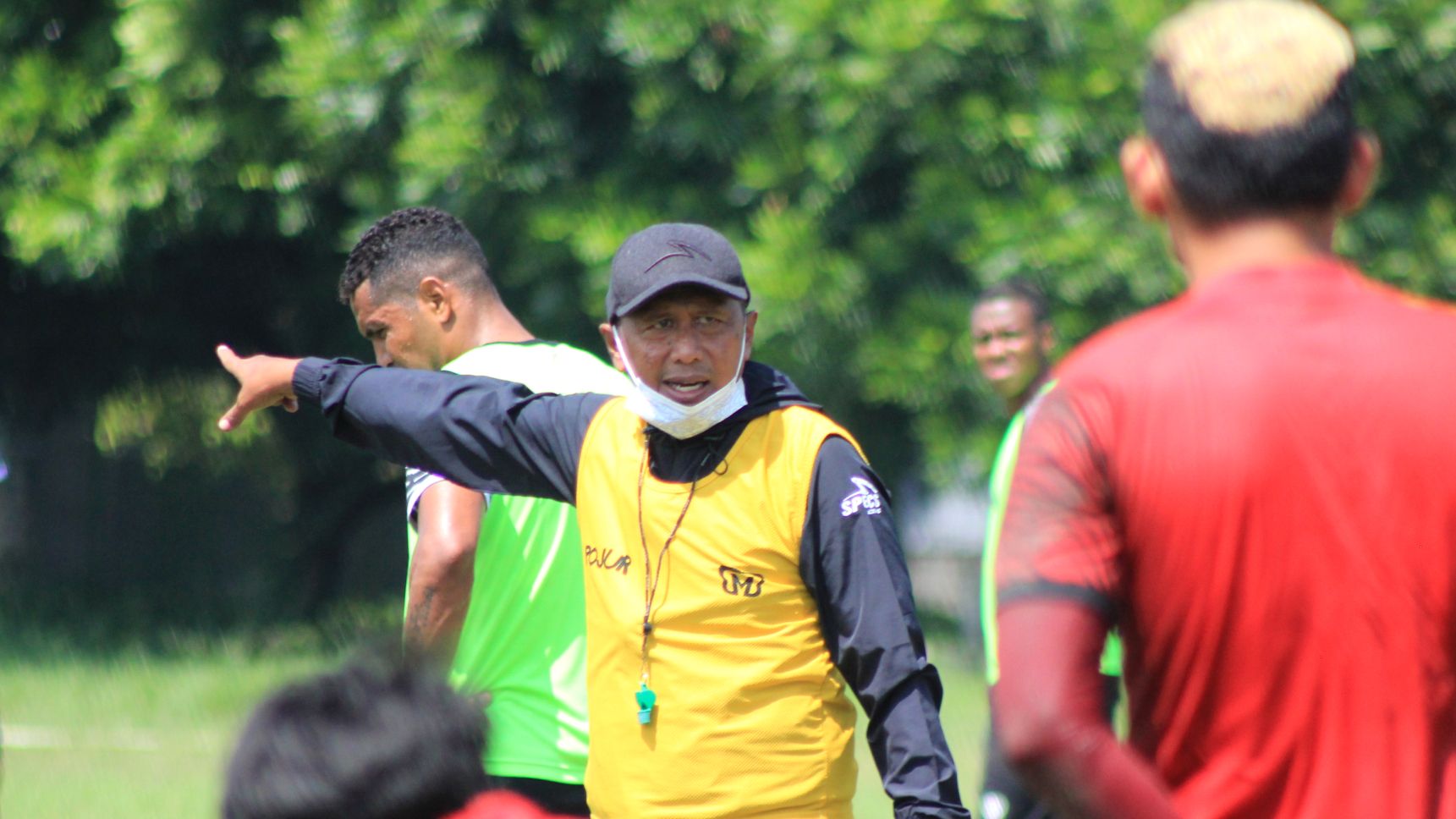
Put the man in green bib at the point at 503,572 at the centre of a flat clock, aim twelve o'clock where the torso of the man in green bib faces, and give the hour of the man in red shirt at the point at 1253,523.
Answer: The man in red shirt is roughly at 7 o'clock from the man in green bib.

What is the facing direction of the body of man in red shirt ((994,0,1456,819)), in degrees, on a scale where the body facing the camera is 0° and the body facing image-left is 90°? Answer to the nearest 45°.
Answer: approximately 180°

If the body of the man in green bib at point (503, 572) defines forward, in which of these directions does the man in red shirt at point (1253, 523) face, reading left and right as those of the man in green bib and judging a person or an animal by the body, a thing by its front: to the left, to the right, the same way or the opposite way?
to the right

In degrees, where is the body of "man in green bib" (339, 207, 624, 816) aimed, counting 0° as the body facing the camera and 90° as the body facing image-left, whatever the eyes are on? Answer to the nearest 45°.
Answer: approximately 135°
